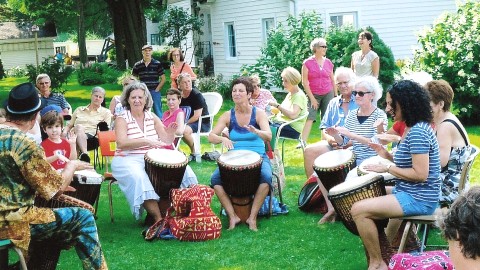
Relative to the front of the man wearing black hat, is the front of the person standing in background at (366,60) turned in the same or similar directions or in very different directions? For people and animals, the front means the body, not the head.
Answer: very different directions

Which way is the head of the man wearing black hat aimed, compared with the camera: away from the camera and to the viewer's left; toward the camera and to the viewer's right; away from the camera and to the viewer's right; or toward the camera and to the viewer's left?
away from the camera and to the viewer's right

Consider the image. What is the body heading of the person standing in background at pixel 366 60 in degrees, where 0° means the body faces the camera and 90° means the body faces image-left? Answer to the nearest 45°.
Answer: approximately 45°

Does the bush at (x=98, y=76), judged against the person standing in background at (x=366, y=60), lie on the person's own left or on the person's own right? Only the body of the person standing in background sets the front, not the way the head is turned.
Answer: on the person's own right

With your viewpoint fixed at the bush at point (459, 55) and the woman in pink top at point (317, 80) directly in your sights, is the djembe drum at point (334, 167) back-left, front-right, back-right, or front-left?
front-left

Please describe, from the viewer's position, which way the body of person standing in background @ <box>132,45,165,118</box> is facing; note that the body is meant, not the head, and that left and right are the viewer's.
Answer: facing the viewer

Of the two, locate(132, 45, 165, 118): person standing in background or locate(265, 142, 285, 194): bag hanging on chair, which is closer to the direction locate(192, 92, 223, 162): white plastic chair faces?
the bag hanging on chair

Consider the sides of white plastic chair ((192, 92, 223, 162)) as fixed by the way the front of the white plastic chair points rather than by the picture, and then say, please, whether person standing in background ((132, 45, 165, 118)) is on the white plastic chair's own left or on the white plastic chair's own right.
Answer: on the white plastic chair's own right

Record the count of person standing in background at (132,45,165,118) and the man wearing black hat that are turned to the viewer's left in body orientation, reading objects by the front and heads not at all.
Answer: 0

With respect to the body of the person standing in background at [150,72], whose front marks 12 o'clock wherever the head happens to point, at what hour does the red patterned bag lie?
The red patterned bag is roughly at 12 o'clock from the person standing in background.

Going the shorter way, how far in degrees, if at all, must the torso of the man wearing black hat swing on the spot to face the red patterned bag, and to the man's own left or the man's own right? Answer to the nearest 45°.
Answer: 0° — they already face it

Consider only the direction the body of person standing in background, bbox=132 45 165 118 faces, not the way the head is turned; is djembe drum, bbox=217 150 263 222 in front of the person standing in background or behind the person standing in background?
in front

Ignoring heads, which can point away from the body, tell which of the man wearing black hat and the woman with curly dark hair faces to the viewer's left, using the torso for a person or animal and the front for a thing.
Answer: the woman with curly dark hair

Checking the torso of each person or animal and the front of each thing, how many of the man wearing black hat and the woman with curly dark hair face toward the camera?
0

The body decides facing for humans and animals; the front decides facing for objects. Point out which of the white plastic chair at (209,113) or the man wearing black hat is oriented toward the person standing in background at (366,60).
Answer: the man wearing black hat

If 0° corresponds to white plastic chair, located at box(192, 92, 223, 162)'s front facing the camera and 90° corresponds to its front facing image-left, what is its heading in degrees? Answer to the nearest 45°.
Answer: approximately 45°

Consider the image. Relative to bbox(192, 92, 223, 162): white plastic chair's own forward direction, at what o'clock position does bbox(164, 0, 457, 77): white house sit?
The white house is roughly at 5 o'clock from the white plastic chair.

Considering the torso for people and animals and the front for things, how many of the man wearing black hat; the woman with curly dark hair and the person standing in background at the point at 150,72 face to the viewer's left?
1

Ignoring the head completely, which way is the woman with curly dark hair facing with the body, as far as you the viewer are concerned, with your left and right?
facing to the left of the viewer

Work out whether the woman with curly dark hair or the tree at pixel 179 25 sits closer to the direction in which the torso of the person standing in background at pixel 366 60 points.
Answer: the woman with curly dark hair
